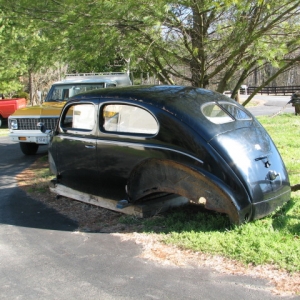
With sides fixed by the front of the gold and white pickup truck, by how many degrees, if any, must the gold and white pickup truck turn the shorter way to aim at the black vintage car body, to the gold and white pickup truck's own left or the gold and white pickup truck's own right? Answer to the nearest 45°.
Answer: approximately 45° to the gold and white pickup truck's own left

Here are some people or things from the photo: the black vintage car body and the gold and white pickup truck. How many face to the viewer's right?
0

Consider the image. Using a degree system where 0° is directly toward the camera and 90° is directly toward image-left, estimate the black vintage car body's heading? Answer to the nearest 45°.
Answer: approximately 135°

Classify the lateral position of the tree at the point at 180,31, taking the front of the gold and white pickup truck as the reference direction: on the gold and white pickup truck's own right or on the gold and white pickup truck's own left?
on the gold and white pickup truck's own left

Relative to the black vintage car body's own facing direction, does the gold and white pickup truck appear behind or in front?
in front

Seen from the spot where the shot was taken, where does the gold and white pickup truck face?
facing the viewer and to the left of the viewer

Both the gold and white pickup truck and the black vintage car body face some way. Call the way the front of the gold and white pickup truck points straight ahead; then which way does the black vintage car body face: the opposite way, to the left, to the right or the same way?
to the right

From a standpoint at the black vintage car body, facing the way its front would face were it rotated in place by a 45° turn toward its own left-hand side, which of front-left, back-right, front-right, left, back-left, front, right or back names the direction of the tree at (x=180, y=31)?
right

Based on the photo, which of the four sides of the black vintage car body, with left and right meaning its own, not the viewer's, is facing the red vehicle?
front
